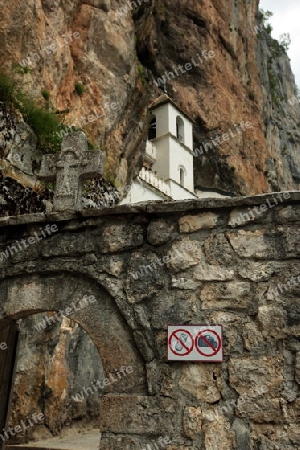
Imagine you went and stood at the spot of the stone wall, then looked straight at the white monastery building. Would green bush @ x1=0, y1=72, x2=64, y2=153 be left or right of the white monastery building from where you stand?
left

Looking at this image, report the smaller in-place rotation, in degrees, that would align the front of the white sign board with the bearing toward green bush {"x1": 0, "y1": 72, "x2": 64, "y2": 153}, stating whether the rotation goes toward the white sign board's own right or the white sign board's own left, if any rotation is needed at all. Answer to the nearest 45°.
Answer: approximately 135° to the white sign board's own right

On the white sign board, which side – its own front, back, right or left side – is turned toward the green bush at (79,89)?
back

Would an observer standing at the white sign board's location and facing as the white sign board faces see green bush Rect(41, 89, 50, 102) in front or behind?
behind

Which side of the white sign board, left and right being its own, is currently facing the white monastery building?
back

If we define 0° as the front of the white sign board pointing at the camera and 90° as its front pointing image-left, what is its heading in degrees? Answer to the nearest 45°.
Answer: approximately 0°
